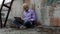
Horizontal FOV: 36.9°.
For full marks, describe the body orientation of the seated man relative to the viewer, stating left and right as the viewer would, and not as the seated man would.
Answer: facing the viewer and to the left of the viewer
